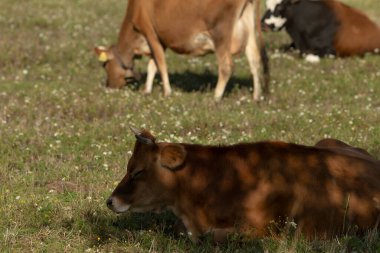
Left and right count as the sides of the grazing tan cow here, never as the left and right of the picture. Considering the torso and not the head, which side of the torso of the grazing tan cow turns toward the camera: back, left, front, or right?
left

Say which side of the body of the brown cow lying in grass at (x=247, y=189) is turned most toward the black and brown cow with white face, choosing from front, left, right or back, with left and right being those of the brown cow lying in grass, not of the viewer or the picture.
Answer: right

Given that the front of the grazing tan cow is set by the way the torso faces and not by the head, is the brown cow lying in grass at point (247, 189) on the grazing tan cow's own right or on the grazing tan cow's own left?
on the grazing tan cow's own left

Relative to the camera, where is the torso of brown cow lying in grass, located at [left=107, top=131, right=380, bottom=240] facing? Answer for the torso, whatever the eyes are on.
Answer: to the viewer's left

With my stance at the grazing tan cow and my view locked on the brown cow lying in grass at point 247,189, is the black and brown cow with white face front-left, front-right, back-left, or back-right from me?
back-left

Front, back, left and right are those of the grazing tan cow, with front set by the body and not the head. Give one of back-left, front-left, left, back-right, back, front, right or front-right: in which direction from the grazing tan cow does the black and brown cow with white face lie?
back-right

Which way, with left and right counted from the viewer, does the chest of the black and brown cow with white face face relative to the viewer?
facing to the left of the viewer

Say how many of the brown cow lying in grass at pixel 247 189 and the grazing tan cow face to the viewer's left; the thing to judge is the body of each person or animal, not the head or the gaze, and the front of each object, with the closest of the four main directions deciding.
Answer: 2
